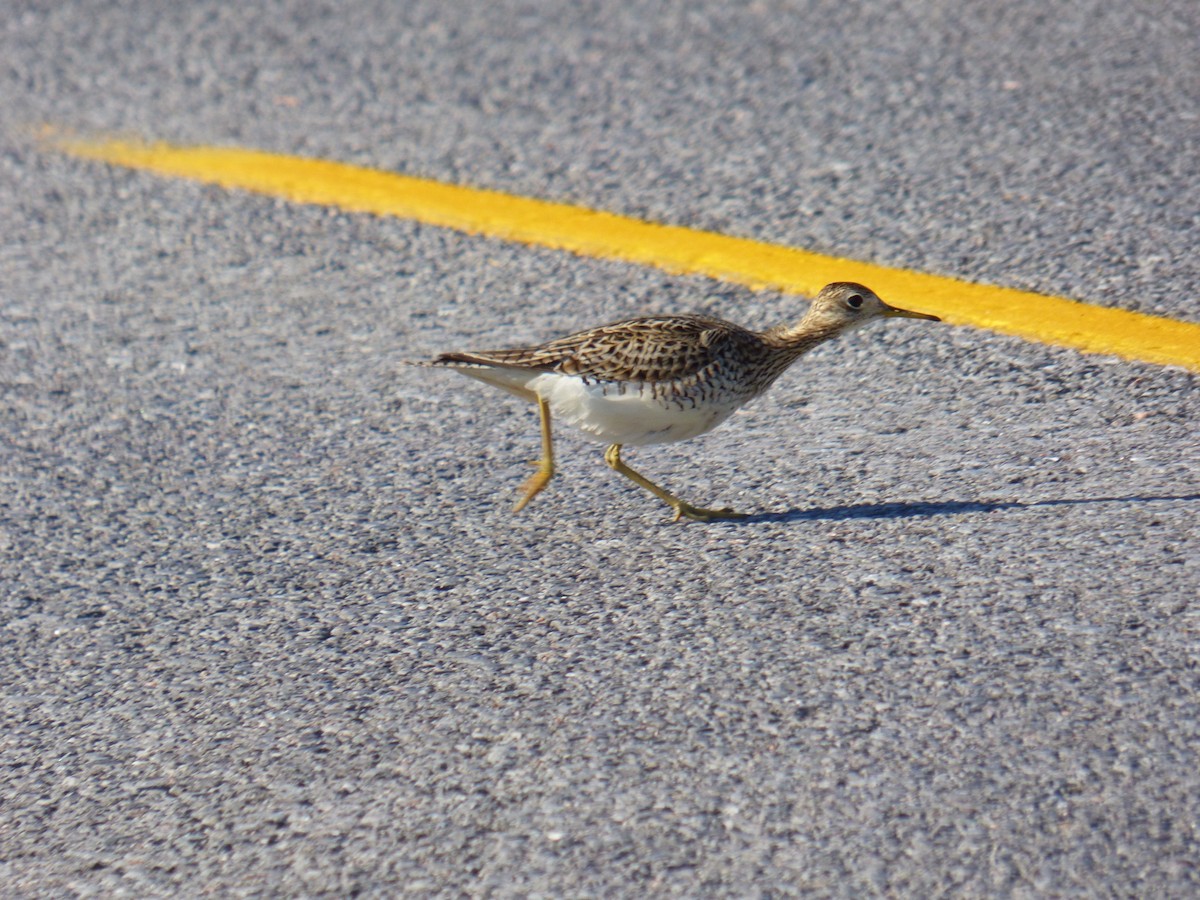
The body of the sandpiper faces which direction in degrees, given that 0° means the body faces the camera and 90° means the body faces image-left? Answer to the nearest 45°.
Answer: approximately 270°
